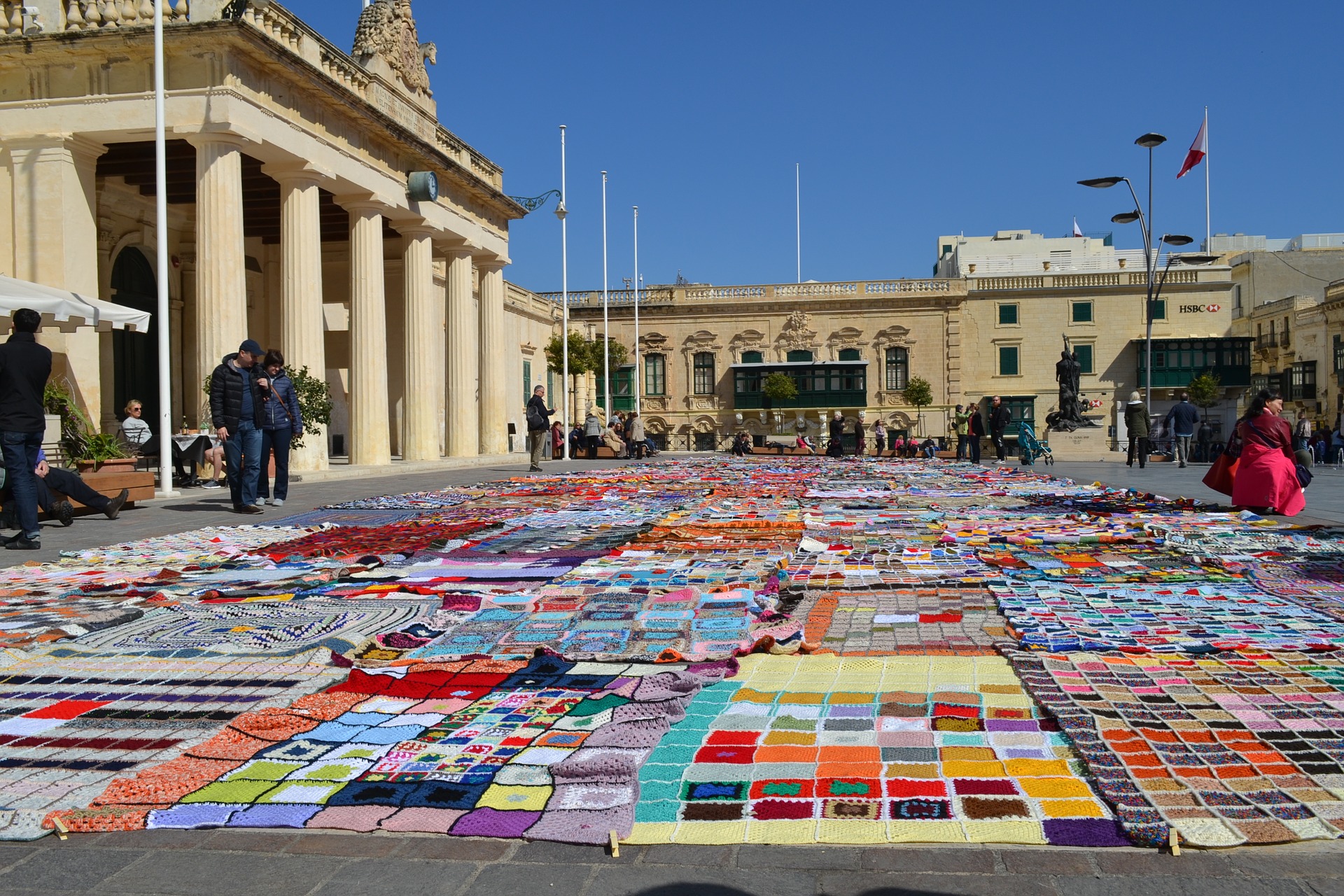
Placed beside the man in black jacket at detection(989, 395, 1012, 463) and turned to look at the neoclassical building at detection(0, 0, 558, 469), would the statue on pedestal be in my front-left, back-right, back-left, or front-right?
back-right

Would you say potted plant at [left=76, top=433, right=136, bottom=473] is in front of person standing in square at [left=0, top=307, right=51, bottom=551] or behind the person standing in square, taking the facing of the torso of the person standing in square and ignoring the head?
in front

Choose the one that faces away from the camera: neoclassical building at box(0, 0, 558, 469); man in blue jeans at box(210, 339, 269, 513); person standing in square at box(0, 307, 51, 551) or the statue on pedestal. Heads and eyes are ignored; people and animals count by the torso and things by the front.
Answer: the person standing in square

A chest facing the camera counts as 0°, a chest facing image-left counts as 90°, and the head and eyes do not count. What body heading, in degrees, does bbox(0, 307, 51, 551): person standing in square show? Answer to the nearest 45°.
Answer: approximately 180°

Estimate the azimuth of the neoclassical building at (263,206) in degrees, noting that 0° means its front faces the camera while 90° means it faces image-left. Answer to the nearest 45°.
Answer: approximately 315°

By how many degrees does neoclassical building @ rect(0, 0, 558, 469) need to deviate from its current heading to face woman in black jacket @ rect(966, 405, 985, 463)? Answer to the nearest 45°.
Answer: approximately 45° to its left

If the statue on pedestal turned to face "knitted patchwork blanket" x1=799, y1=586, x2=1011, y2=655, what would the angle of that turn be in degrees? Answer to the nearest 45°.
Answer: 0° — it already faces it

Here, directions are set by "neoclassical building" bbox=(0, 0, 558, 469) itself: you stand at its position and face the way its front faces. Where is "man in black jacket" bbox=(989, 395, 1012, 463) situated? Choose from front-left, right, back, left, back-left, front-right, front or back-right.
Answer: front-left

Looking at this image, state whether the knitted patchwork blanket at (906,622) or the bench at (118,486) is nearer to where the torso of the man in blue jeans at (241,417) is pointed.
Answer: the knitted patchwork blanket
